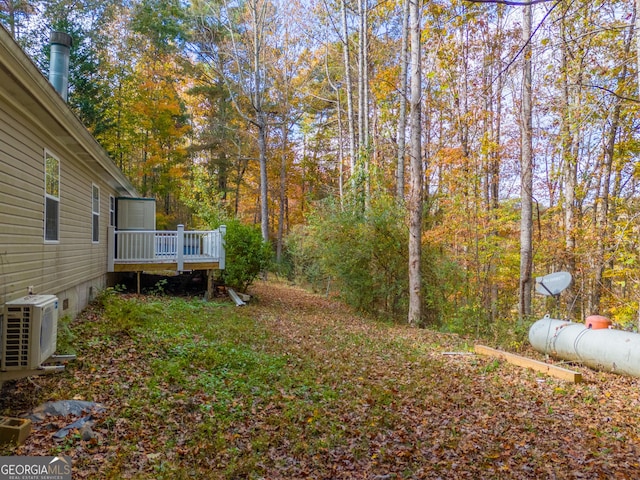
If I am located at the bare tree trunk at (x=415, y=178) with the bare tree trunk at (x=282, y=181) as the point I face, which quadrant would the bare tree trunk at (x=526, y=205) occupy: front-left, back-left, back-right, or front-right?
back-right

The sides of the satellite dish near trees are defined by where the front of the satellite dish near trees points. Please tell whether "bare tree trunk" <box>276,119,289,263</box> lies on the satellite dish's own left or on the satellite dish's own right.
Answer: on the satellite dish's own right

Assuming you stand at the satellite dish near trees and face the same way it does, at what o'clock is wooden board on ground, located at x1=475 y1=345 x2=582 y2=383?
The wooden board on ground is roughly at 11 o'clock from the satellite dish near trees.

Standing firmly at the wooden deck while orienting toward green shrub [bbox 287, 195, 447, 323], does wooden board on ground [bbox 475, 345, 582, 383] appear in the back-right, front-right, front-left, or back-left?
front-right

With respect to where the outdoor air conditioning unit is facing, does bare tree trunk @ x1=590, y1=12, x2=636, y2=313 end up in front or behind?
in front

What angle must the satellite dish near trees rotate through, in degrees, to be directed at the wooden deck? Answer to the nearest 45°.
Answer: approximately 45° to its right

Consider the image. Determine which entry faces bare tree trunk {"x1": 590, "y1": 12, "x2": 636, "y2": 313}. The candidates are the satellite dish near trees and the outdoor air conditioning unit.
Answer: the outdoor air conditioning unit

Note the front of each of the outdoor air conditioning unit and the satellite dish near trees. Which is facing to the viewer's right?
the outdoor air conditioning unit

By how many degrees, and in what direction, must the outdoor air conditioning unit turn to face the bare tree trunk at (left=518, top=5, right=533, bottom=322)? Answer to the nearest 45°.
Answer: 0° — it already faces it

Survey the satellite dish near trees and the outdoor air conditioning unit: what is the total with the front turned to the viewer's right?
1

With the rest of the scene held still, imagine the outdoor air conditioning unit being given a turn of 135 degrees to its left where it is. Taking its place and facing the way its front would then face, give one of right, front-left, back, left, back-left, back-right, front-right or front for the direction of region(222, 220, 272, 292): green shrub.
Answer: right

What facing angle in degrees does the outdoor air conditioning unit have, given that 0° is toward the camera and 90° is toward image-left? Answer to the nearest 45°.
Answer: approximately 270°

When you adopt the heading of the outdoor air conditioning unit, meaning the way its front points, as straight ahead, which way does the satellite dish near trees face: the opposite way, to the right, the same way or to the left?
the opposite way
